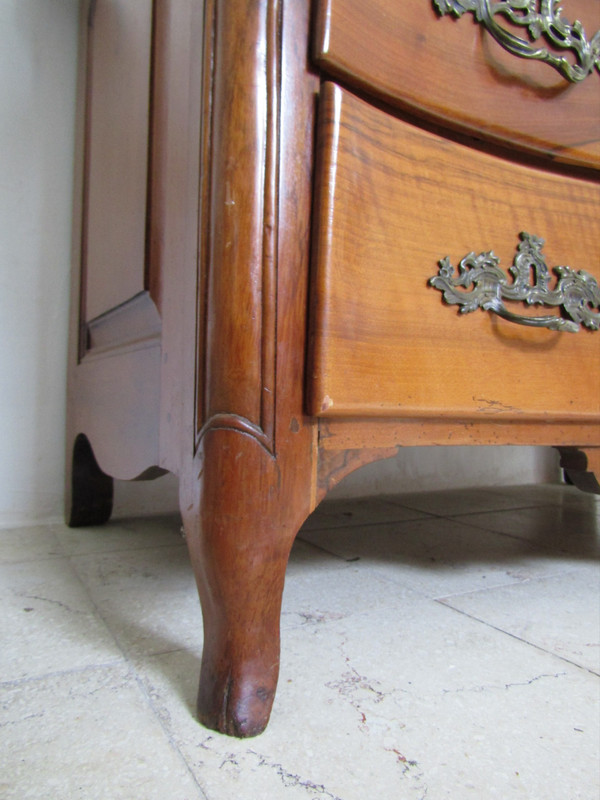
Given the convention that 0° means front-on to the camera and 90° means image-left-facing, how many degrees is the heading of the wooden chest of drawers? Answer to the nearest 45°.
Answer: approximately 315°
